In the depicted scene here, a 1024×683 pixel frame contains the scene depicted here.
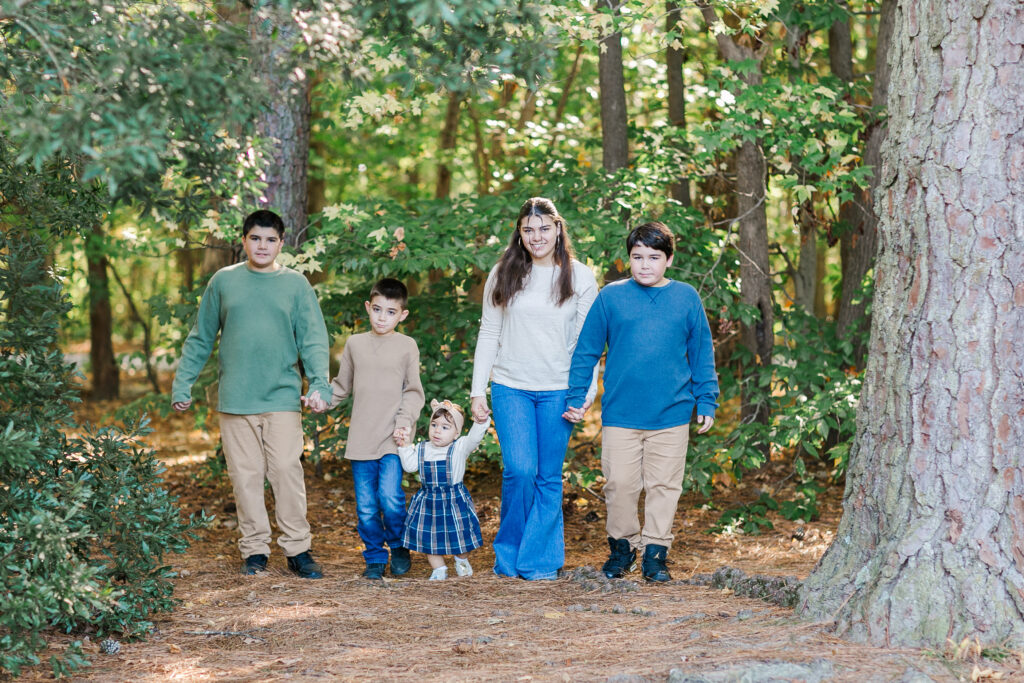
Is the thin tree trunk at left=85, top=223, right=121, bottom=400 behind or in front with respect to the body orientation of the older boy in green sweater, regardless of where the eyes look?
behind

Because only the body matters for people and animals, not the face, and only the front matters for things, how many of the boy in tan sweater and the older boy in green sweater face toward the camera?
2

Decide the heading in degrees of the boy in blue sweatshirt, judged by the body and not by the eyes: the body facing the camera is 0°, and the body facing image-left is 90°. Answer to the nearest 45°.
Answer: approximately 0°

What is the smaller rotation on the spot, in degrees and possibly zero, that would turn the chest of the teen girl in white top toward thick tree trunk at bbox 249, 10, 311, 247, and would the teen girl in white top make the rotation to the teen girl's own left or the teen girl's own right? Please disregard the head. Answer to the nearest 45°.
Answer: approximately 135° to the teen girl's own right

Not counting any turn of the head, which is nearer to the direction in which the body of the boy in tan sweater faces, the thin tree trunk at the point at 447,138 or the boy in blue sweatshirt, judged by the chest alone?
the boy in blue sweatshirt

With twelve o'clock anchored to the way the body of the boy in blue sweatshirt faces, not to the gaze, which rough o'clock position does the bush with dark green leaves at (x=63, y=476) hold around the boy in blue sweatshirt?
The bush with dark green leaves is roughly at 2 o'clock from the boy in blue sweatshirt.

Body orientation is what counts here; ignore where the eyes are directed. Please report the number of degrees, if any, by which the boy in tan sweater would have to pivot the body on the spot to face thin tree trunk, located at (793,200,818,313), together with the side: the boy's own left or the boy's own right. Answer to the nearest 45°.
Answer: approximately 135° to the boy's own left

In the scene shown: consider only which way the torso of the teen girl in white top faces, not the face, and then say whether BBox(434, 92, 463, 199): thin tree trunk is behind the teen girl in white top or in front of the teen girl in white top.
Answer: behind

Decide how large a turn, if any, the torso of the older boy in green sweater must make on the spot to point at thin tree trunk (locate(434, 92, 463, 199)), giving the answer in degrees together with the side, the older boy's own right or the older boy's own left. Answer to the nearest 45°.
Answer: approximately 180°
